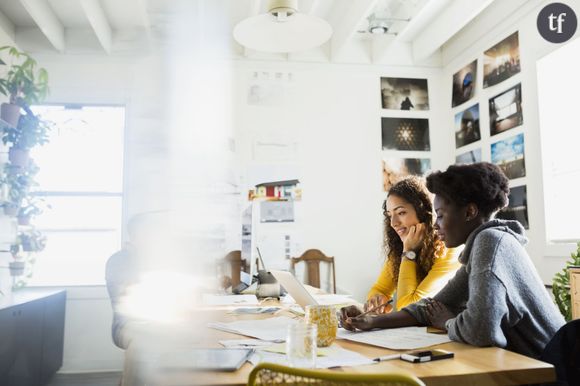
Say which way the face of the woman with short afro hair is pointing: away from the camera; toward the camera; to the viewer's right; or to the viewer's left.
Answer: to the viewer's left

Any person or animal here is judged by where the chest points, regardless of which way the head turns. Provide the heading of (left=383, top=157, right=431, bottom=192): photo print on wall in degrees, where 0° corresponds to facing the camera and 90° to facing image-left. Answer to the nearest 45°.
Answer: approximately 0°

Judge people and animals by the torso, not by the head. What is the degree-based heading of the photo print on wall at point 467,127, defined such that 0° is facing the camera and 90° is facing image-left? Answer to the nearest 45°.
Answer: approximately 45°

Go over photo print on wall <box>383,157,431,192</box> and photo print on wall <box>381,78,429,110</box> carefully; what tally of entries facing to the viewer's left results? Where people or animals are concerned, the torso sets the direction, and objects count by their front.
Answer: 0

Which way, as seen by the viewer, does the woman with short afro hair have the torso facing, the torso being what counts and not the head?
to the viewer's left

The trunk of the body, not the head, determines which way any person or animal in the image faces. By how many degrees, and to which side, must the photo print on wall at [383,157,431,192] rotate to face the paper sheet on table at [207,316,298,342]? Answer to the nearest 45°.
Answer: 0° — it already faces it
